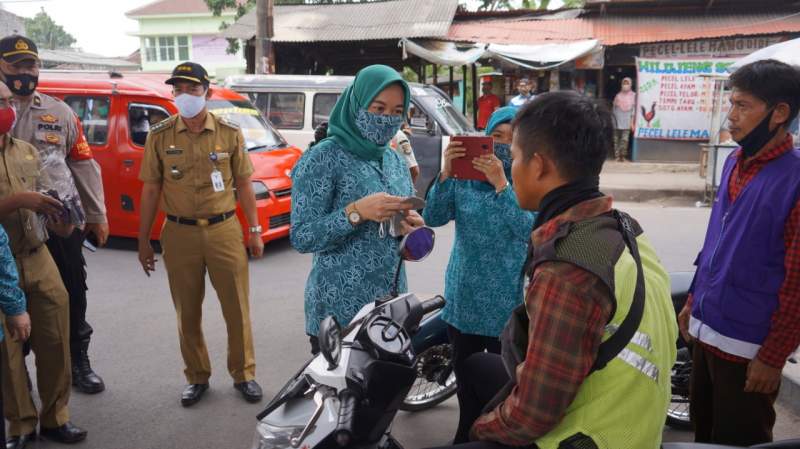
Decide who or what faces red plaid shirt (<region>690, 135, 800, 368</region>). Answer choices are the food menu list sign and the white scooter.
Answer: the food menu list sign

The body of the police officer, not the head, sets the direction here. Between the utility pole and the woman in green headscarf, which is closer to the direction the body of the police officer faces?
the woman in green headscarf

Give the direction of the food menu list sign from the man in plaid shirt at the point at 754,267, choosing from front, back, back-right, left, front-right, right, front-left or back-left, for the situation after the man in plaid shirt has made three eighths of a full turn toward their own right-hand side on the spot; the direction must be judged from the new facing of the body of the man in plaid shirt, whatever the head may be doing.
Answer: front

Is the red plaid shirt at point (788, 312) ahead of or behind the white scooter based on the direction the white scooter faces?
behind

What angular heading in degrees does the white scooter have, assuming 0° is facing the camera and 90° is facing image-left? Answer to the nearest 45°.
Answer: approximately 45°

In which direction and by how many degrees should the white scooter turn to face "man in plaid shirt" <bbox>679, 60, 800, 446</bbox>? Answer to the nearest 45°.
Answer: approximately 135° to its left

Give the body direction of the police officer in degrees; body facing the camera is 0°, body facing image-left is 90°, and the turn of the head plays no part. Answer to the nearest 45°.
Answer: approximately 0°

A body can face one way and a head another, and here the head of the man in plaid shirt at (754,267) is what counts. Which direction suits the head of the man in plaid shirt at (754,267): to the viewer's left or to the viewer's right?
to the viewer's left

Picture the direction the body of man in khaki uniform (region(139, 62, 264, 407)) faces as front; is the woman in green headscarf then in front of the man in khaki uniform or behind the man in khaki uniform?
in front

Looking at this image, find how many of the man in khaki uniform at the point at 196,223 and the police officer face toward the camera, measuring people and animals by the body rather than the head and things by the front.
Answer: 2

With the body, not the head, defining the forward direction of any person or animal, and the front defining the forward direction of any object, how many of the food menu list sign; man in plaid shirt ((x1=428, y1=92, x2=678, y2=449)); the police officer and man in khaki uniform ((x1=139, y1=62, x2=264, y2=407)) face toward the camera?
3

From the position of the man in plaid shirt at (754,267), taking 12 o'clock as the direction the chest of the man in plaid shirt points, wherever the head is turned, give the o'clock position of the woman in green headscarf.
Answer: The woman in green headscarf is roughly at 1 o'clock from the man in plaid shirt.
